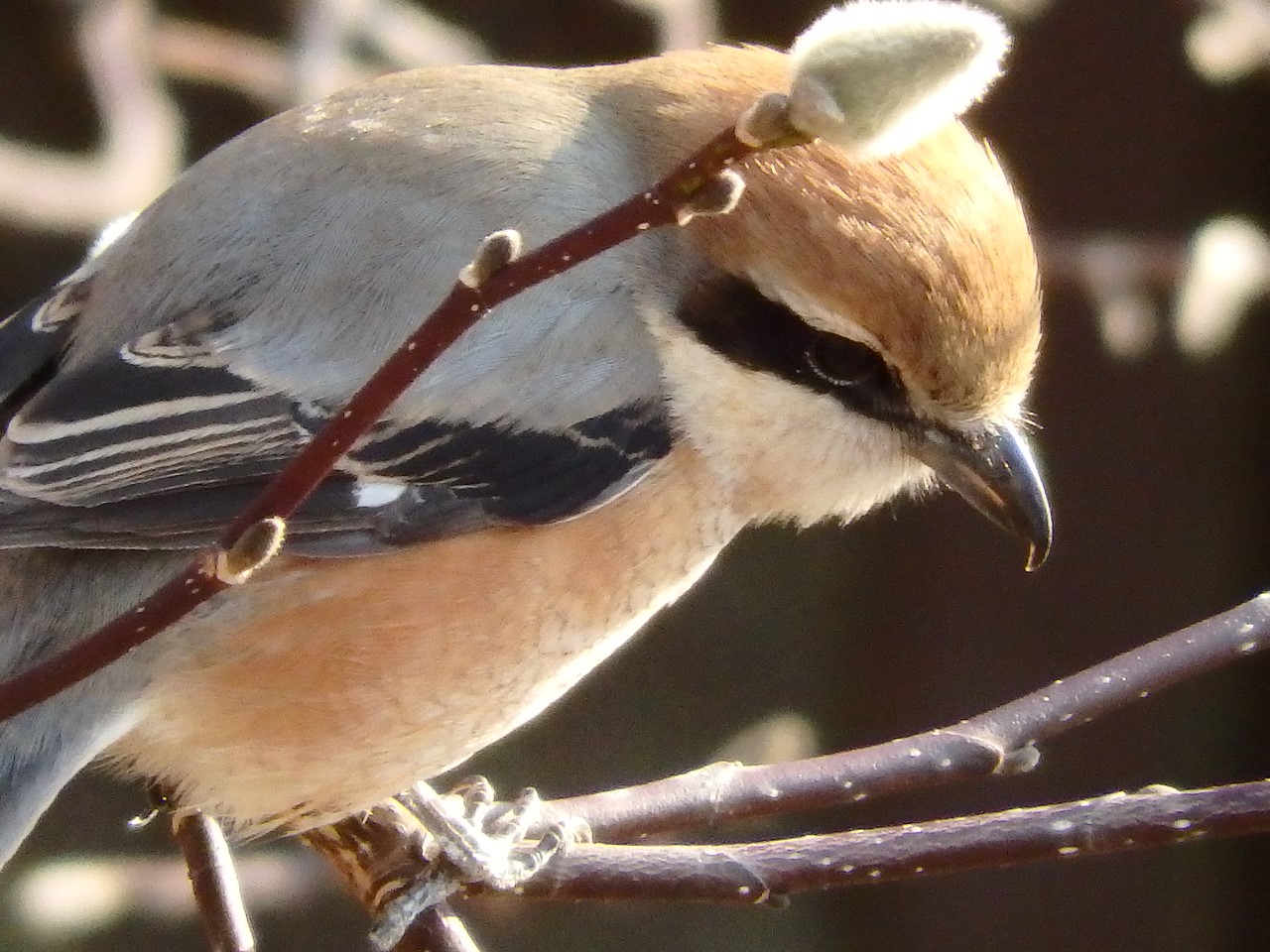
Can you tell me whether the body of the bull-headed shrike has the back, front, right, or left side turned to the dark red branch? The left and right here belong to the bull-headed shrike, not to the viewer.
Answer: right

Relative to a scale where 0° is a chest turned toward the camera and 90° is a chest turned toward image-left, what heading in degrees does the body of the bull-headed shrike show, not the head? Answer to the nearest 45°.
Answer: approximately 270°

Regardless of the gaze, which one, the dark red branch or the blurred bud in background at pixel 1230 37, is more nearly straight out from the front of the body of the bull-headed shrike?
the blurred bud in background

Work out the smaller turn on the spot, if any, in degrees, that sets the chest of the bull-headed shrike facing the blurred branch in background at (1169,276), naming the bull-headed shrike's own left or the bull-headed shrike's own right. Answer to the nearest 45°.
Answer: approximately 45° to the bull-headed shrike's own left
